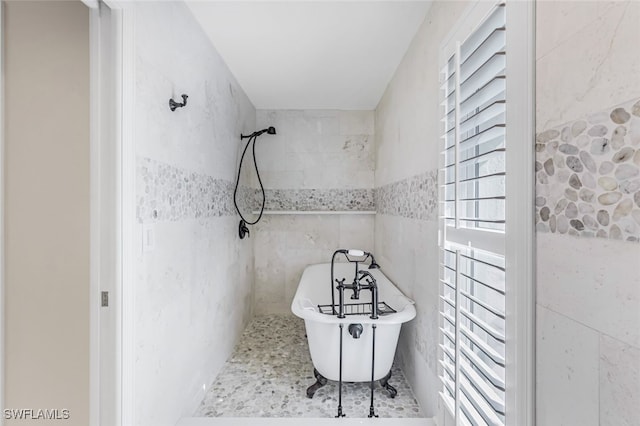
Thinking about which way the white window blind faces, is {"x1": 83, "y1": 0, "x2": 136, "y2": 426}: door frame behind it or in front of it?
in front

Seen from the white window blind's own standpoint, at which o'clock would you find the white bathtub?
The white bathtub is roughly at 1 o'clock from the white window blind.

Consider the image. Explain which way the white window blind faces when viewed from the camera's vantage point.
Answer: facing to the left of the viewer
